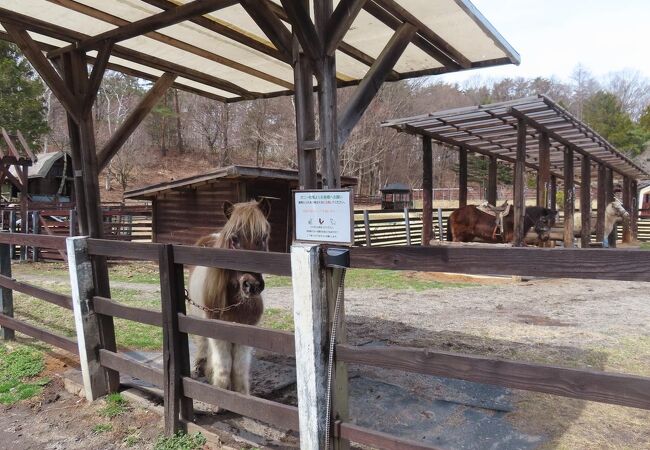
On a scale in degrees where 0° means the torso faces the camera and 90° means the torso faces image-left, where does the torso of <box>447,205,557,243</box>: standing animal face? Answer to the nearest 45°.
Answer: approximately 270°

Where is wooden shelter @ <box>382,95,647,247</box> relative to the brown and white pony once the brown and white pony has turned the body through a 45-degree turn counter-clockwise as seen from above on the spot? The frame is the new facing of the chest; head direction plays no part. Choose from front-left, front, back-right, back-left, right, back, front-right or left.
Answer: front-left

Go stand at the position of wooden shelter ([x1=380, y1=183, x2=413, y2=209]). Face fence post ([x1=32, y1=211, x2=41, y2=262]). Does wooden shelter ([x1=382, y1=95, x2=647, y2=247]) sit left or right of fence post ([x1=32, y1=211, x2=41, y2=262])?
left

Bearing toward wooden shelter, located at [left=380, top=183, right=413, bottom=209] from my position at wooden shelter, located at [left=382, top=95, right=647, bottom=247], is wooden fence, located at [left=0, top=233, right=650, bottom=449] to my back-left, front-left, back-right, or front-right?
back-left

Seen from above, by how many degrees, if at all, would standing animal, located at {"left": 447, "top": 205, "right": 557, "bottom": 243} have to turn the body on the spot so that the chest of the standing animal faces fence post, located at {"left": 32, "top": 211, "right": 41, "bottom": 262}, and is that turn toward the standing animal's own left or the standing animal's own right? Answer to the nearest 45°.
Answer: approximately 180°

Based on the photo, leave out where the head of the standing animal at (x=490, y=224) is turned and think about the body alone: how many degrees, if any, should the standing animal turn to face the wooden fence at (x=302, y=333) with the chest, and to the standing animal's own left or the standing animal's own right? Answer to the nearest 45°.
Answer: approximately 90° to the standing animal's own right

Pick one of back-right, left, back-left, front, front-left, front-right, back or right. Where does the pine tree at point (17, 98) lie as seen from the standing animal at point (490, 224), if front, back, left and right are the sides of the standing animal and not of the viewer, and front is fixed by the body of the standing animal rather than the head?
back

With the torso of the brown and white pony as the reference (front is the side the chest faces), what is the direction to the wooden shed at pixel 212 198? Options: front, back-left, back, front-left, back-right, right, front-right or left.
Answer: back-left

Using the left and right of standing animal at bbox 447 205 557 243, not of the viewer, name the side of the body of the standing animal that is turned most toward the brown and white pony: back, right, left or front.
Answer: right

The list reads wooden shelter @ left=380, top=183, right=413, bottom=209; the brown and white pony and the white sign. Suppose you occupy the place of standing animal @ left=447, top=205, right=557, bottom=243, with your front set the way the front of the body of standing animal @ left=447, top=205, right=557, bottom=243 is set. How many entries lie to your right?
2
